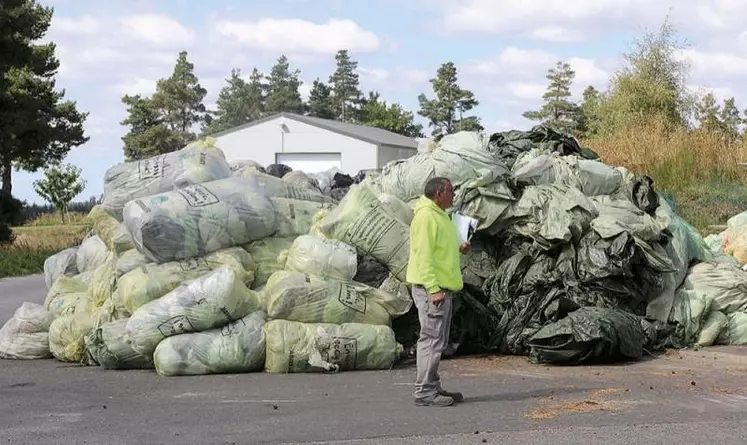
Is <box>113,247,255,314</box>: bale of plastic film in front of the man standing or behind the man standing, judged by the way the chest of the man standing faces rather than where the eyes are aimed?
behind

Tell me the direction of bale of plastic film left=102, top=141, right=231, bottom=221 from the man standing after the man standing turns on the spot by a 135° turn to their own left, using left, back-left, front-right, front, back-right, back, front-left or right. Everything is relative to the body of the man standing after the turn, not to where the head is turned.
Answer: front

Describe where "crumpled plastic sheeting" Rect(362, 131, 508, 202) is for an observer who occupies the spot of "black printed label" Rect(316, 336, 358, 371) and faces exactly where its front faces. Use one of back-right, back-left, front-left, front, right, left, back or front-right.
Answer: back-left

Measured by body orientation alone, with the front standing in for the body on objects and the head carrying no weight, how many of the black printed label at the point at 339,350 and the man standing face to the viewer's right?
1

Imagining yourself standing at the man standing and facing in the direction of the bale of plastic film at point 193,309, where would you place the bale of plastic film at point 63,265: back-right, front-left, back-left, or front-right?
front-right

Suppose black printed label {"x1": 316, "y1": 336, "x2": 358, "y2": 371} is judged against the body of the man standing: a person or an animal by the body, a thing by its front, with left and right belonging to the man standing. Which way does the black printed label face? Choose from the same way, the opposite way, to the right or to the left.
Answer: to the right

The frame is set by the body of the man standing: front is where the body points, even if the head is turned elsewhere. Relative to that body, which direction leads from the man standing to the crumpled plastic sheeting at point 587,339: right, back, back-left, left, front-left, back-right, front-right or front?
front-left

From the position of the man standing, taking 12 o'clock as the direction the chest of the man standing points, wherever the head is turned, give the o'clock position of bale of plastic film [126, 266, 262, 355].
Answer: The bale of plastic film is roughly at 7 o'clock from the man standing.

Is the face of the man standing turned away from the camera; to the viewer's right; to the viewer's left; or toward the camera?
to the viewer's right

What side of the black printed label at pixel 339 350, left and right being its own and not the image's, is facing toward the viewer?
front

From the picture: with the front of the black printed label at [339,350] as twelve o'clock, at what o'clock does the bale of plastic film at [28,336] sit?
The bale of plastic film is roughly at 4 o'clock from the black printed label.

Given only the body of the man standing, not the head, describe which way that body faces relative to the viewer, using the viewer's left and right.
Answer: facing to the right of the viewer

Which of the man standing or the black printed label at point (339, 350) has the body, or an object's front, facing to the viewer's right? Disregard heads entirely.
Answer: the man standing

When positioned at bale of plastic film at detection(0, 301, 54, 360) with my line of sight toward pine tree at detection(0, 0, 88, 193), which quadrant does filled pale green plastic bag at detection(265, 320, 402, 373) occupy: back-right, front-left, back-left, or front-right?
back-right

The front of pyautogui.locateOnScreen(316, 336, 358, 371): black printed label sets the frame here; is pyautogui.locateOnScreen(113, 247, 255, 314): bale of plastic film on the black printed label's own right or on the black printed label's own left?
on the black printed label's own right
